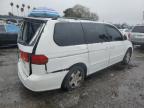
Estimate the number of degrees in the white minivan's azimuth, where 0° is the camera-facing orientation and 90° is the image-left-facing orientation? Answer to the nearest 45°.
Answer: approximately 225°

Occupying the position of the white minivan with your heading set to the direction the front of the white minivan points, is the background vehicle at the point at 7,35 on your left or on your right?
on your left

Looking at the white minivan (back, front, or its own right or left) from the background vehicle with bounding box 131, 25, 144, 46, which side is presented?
front

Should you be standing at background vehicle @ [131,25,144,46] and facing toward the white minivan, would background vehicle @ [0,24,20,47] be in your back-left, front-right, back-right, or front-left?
front-right
